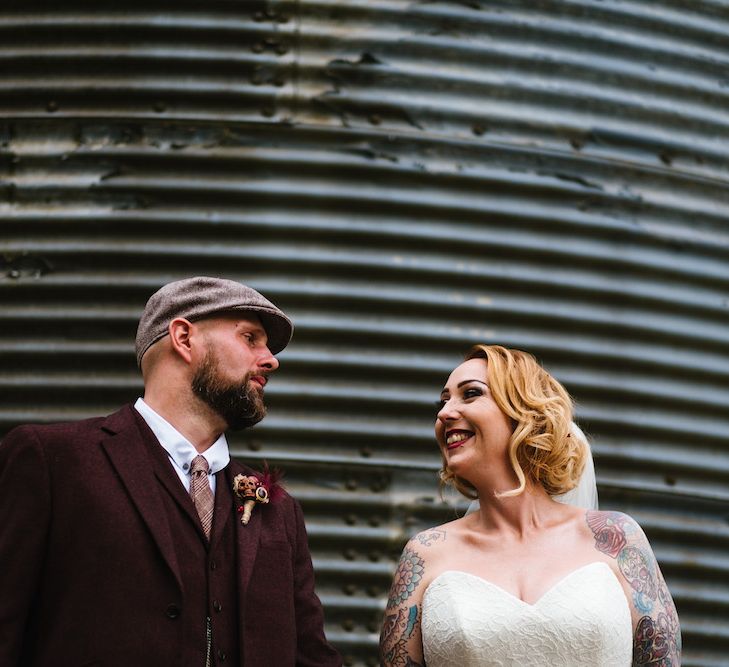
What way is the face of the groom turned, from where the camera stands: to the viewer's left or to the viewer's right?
to the viewer's right

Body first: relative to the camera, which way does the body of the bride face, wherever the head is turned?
toward the camera

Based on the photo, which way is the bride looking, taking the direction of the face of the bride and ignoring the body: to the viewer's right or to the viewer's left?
to the viewer's left

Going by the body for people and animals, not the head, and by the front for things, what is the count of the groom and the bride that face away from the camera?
0

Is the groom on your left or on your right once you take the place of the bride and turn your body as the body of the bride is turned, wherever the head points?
on your right

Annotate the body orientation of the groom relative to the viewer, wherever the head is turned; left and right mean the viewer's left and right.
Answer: facing the viewer and to the right of the viewer

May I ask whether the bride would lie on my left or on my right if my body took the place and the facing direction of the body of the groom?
on my left
